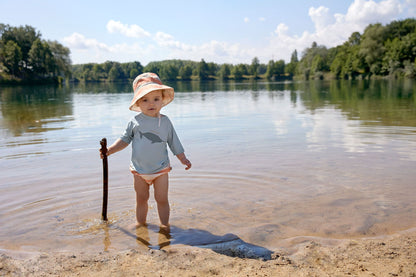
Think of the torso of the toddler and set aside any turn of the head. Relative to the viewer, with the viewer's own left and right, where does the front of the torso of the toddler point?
facing the viewer
